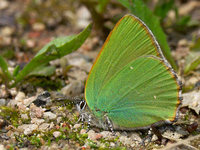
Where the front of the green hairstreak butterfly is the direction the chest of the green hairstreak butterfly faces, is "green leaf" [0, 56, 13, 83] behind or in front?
in front

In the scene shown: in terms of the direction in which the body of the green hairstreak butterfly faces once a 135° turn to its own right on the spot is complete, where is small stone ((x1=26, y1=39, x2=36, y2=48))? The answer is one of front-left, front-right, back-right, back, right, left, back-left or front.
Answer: left

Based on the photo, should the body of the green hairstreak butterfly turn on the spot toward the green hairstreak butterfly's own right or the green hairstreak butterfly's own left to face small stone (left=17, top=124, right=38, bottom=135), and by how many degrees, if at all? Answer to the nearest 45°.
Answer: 0° — it already faces it

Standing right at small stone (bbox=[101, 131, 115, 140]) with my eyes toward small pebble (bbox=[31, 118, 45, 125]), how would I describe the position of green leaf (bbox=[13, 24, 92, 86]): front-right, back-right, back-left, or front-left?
front-right

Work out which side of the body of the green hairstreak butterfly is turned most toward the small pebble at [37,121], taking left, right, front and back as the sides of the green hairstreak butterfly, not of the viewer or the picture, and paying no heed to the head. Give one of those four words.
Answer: front

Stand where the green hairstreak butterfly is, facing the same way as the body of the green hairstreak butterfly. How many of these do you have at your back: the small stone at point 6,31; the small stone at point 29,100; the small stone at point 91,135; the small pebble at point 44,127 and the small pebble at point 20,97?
0

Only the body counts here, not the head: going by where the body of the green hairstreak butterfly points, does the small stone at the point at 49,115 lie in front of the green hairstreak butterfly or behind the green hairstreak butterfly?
in front

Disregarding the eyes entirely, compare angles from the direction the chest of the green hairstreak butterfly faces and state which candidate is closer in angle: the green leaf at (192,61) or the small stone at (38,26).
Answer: the small stone

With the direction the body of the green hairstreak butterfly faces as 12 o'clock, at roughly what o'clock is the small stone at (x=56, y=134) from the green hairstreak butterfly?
The small stone is roughly at 12 o'clock from the green hairstreak butterfly.

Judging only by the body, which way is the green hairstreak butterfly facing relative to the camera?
to the viewer's left

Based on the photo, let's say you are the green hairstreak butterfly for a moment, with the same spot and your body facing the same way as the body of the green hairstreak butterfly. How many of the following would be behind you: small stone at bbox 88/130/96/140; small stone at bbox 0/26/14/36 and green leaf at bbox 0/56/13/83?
0

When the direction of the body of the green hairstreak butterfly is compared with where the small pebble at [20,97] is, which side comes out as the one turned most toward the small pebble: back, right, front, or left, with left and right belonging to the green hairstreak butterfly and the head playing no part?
front
